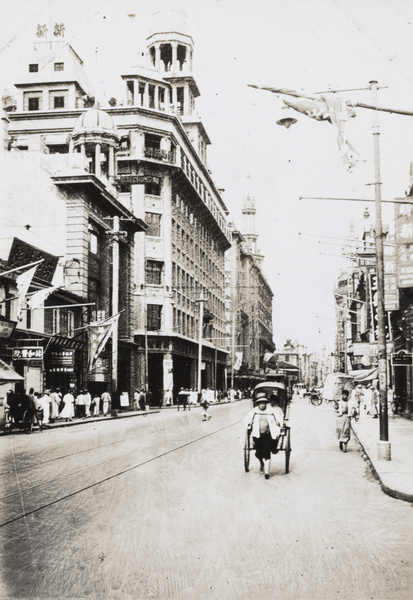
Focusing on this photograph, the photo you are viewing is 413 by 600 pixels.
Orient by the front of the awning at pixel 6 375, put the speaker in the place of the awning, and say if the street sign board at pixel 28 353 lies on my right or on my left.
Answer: on my left

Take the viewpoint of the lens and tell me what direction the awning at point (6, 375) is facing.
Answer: facing to the right of the viewer

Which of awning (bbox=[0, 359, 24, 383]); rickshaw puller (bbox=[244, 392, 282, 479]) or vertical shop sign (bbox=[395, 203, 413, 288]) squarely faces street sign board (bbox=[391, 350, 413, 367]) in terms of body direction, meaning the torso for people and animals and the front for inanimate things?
the awning

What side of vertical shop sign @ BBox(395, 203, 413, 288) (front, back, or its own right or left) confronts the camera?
front

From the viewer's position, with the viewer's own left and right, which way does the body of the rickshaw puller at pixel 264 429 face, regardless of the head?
facing the viewer

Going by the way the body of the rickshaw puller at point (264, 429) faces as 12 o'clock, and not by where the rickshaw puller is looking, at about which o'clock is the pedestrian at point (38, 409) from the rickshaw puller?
The pedestrian is roughly at 5 o'clock from the rickshaw puller.

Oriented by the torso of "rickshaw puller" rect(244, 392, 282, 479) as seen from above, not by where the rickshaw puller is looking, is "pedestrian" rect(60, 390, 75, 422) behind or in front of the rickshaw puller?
behind

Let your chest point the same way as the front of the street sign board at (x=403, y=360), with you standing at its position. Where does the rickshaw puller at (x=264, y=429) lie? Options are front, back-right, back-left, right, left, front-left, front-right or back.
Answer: front
